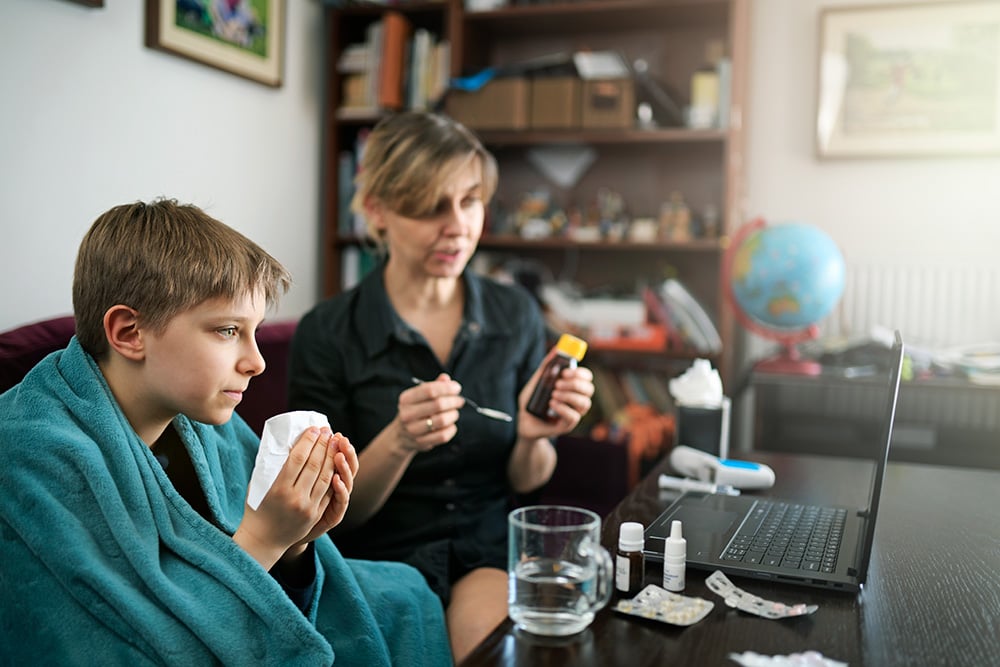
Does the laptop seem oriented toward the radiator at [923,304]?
no

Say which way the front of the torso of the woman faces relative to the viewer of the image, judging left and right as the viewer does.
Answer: facing the viewer and to the right of the viewer

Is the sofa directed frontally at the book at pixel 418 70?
no

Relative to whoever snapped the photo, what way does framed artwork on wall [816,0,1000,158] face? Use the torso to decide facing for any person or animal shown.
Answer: facing the viewer

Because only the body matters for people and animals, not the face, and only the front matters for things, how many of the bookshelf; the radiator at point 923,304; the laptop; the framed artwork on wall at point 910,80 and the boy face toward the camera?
3

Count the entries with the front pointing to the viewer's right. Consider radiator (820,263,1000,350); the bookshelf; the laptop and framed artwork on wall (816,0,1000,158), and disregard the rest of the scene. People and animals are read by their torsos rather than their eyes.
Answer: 0

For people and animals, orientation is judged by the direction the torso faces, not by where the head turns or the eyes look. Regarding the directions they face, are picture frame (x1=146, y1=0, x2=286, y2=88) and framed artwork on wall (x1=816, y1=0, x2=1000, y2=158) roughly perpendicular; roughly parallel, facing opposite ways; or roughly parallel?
roughly perpendicular

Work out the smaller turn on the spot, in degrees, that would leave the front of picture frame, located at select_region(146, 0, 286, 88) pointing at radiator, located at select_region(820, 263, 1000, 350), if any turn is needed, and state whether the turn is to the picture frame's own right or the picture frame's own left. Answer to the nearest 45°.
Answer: approximately 45° to the picture frame's own left

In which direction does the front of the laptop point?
to the viewer's left

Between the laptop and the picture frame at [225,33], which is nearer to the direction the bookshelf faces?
the laptop

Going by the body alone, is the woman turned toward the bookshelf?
no

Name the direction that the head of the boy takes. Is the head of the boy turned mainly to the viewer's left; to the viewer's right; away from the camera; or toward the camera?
to the viewer's right

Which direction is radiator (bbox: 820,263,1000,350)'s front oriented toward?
toward the camera

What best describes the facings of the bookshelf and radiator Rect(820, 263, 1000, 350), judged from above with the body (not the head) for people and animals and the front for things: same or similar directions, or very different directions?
same or similar directions

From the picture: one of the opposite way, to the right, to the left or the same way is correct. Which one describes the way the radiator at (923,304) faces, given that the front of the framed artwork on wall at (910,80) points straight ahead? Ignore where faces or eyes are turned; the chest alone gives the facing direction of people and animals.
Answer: the same way

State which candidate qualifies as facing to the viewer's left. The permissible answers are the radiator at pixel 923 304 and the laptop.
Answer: the laptop
